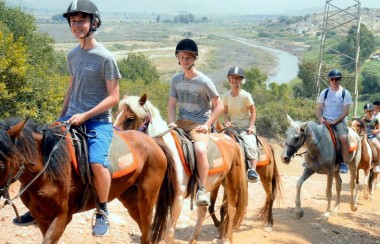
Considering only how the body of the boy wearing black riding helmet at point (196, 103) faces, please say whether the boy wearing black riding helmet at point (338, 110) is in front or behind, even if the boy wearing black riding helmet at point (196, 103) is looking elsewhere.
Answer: behind

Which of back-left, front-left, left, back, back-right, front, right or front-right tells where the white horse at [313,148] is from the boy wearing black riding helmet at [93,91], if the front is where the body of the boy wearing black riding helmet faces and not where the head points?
back

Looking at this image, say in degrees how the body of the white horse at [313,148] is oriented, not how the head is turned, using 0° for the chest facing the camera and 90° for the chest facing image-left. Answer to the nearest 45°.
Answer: approximately 45°

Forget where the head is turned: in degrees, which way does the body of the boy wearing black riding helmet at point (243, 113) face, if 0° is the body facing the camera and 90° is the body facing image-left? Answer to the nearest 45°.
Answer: approximately 45°
